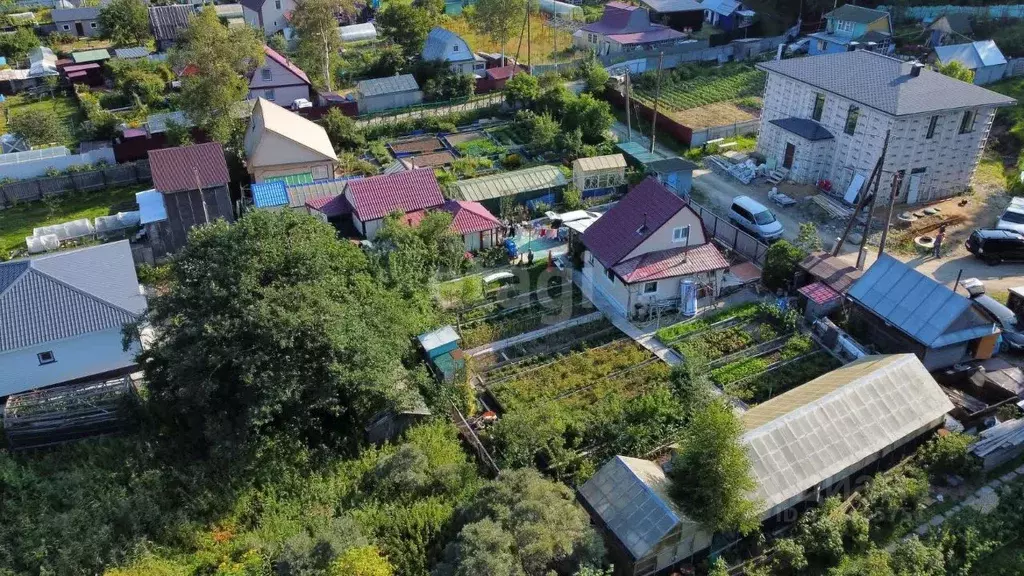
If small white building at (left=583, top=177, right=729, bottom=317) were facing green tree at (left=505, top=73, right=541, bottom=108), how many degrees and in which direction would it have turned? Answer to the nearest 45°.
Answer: approximately 180°

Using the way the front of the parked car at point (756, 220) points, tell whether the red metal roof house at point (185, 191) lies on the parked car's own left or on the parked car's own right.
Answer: on the parked car's own right

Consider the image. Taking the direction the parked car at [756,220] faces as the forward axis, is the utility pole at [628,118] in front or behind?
behind

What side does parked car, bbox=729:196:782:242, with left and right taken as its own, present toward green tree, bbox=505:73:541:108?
back

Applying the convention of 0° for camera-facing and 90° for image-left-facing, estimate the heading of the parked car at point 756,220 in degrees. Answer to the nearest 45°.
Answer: approximately 315°

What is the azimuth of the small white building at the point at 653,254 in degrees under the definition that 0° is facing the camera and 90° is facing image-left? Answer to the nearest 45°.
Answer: approximately 315°

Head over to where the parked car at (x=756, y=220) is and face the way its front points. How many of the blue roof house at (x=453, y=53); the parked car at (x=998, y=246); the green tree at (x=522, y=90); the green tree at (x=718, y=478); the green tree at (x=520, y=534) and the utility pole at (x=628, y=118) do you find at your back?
3

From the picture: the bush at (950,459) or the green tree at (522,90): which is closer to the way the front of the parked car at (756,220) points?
the bush

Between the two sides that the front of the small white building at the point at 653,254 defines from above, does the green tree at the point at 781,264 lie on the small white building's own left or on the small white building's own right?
on the small white building's own left

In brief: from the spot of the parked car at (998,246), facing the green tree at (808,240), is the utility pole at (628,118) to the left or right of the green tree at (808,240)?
right
